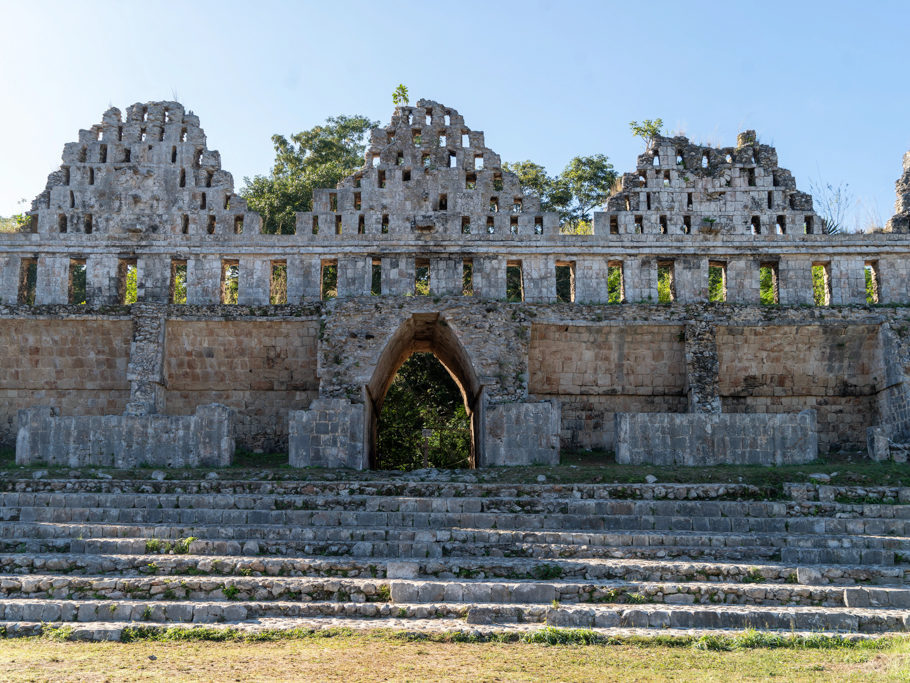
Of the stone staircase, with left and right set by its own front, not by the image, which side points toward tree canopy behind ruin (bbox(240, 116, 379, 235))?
back

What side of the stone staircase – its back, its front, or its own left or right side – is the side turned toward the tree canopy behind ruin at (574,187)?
back

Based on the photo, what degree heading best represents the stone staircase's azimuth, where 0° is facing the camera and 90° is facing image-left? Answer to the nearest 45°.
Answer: approximately 0°

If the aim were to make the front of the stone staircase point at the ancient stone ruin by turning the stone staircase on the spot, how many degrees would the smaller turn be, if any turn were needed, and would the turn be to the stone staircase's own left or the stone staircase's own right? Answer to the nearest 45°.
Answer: approximately 180°

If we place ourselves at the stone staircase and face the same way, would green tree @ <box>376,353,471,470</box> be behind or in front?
behind
